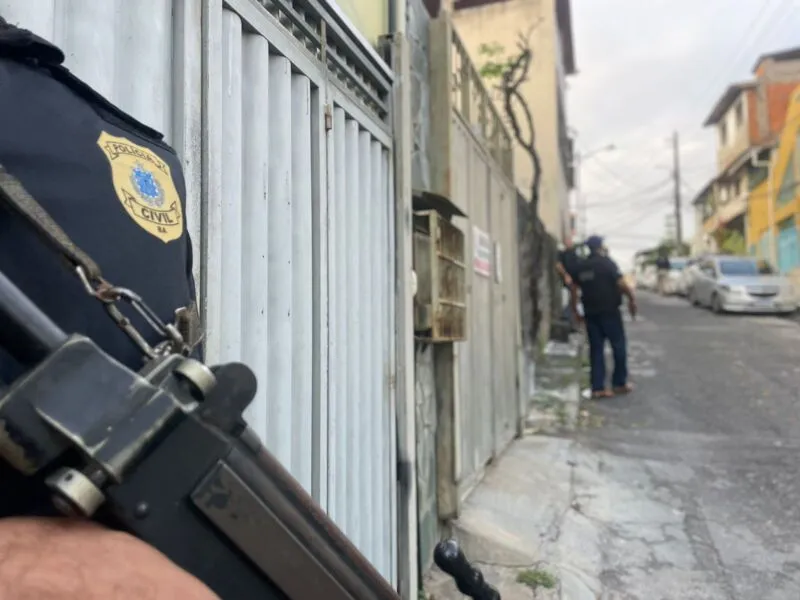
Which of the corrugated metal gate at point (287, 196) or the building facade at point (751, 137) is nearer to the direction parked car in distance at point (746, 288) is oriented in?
the corrugated metal gate

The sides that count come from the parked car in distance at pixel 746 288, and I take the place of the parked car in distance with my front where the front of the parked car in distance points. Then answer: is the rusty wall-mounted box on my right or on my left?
on my right

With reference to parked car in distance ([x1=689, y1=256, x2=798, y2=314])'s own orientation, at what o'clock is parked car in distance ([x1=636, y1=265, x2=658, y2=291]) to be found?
parked car in distance ([x1=636, y1=265, x2=658, y2=291]) is roughly at 7 o'clock from parked car in distance ([x1=689, y1=256, x2=798, y2=314]).

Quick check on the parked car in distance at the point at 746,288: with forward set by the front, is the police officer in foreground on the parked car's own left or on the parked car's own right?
on the parked car's own right

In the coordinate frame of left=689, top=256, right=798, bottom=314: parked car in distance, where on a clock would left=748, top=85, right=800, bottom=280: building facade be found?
The building facade is roughly at 8 o'clock from the parked car in distance.

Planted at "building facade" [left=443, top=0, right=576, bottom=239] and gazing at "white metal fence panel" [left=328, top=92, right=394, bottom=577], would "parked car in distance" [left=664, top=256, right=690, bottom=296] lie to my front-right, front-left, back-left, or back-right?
back-left

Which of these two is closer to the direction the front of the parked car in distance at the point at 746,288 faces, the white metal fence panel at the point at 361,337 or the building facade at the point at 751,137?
the white metal fence panel

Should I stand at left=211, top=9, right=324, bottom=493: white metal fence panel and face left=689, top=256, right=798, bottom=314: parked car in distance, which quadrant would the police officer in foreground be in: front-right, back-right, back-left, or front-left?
back-right

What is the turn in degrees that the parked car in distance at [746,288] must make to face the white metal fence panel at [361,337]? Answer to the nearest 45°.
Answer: approximately 45° to its right

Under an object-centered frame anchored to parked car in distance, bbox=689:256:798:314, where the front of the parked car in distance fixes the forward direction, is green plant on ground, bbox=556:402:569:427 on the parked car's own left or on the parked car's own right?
on the parked car's own right

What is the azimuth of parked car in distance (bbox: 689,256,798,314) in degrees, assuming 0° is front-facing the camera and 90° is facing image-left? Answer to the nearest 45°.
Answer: approximately 315°

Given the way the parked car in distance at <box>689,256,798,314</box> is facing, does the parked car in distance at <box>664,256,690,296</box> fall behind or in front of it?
behind

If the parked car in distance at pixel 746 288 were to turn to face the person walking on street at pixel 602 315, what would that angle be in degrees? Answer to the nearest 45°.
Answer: approximately 45° to its right

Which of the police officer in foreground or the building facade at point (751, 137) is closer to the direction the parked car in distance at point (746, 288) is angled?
the police officer in foreground
